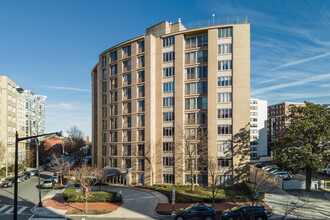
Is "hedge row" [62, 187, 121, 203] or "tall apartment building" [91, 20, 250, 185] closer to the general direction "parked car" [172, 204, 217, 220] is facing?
the hedge row

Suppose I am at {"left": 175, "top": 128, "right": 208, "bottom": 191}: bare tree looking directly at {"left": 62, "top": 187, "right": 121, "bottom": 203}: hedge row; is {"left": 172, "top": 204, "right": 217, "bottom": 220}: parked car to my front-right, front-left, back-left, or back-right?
front-left

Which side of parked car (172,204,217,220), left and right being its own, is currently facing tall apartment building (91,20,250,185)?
right

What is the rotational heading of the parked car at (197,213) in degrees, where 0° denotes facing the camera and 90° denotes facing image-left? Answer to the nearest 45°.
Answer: approximately 90°

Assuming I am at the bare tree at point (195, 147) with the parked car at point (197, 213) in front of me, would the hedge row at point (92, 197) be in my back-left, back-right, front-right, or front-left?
front-right

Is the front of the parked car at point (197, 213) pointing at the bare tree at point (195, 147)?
no

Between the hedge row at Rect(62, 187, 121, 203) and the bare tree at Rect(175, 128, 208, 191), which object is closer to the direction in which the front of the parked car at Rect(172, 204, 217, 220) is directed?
the hedge row
